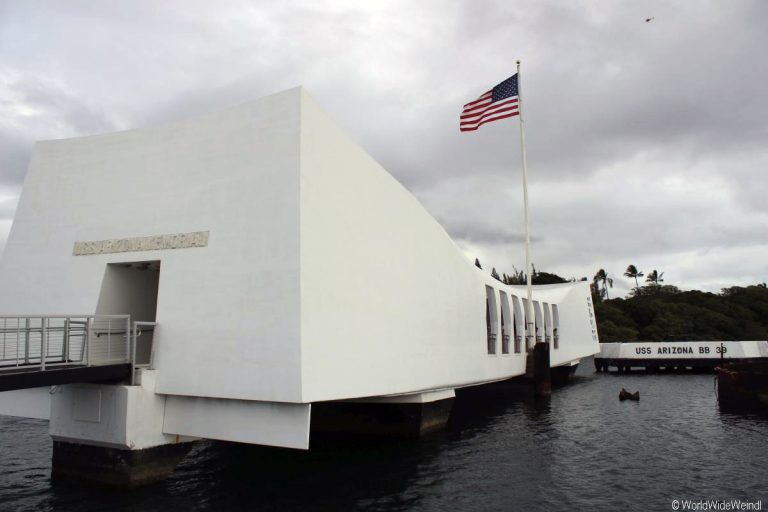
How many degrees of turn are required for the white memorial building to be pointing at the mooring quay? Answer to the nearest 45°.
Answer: approximately 180°

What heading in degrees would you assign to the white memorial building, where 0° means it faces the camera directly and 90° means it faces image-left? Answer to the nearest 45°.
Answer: approximately 45°

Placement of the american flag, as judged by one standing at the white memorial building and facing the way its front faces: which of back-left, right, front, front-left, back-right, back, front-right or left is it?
back
